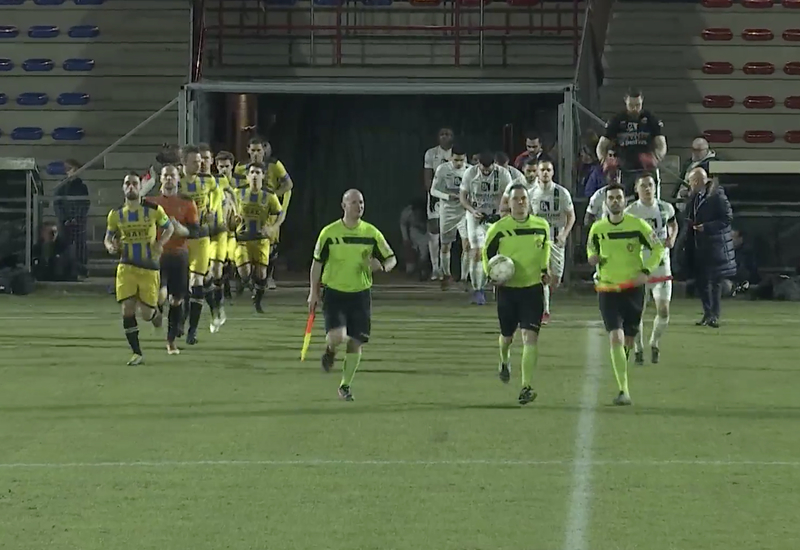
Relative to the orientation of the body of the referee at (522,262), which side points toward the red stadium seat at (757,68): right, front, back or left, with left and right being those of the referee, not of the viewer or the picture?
back

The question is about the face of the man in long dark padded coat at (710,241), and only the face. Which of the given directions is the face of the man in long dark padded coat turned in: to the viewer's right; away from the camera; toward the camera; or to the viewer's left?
to the viewer's left

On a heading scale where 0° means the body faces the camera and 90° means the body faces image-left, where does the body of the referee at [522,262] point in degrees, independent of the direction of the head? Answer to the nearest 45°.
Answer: approximately 0°

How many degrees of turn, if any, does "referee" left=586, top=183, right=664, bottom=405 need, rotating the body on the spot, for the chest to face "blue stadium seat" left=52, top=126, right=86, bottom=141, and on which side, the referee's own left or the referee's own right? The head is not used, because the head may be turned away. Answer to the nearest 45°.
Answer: approximately 135° to the referee's own right

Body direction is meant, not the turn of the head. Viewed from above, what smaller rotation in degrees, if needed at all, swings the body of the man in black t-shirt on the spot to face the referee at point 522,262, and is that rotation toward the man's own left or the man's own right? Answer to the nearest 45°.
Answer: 0° — they already face them

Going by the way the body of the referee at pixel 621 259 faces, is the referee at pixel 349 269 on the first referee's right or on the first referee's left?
on the first referee's right

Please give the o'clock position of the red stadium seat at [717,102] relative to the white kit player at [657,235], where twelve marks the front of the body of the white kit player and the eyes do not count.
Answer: The red stadium seat is roughly at 6 o'clock from the white kit player.

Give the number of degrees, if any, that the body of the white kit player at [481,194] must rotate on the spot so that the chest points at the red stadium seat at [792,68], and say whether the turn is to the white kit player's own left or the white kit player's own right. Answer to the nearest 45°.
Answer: approximately 135° to the white kit player's own left
